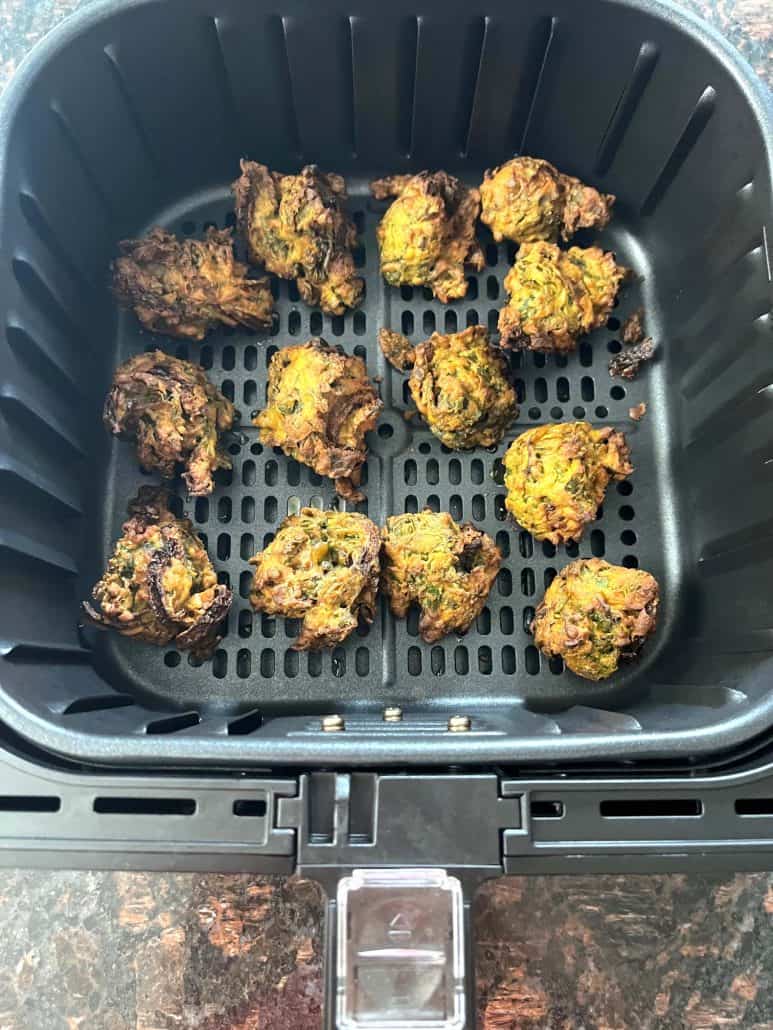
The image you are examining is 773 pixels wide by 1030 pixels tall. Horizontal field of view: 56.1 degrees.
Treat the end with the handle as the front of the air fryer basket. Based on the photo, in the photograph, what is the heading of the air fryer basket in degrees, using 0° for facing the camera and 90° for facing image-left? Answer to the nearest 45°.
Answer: approximately 0°
